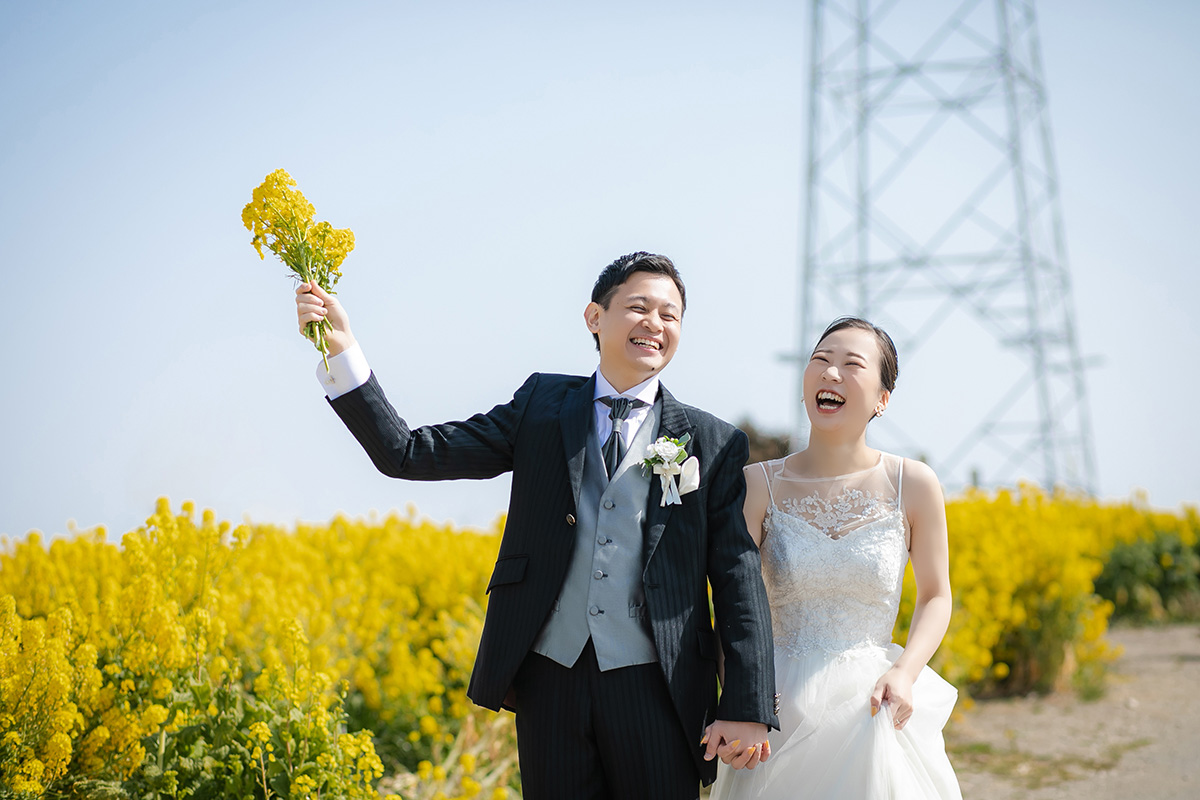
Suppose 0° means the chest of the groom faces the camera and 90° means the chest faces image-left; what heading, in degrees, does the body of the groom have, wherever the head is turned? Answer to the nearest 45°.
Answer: approximately 0°

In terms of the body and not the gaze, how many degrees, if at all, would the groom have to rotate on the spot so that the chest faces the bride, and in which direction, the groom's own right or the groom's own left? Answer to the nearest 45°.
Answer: approximately 135° to the groom's own left

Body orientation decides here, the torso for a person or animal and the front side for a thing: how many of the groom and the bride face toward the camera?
2

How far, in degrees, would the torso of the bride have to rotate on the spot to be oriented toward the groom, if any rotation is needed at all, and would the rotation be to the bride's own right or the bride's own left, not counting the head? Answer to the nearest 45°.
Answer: approximately 45° to the bride's own right

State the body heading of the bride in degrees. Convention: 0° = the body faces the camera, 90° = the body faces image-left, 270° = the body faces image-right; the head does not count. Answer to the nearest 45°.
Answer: approximately 0°
